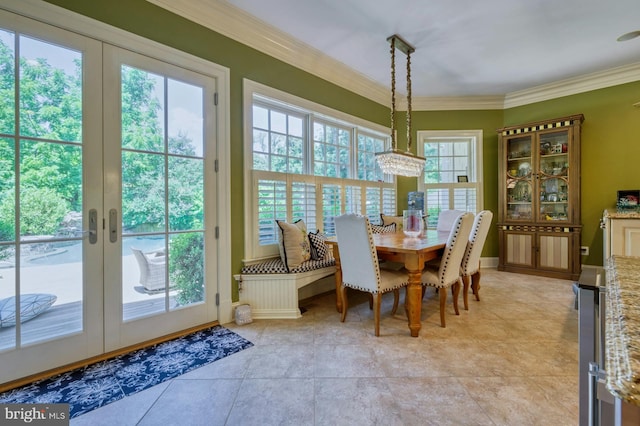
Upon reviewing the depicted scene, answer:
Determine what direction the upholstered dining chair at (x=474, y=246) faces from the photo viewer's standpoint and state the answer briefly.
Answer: facing away from the viewer and to the left of the viewer

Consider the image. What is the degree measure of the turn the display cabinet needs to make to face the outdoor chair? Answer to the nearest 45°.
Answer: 0° — it already faces it

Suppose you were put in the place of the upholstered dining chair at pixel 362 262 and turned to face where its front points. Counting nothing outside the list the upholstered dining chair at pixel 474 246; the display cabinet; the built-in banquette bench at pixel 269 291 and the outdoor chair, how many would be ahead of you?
2

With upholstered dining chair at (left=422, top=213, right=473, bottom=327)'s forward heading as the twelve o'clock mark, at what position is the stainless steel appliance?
The stainless steel appliance is roughly at 7 o'clock from the upholstered dining chair.

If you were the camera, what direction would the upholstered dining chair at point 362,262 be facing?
facing away from the viewer and to the right of the viewer

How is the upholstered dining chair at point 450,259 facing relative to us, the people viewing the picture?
facing away from the viewer and to the left of the viewer

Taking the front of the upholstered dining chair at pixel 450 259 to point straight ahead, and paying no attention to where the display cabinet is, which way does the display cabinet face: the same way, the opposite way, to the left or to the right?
to the left

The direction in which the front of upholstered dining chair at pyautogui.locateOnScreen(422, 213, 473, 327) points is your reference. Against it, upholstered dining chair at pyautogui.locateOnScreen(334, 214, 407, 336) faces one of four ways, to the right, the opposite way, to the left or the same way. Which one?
to the right
